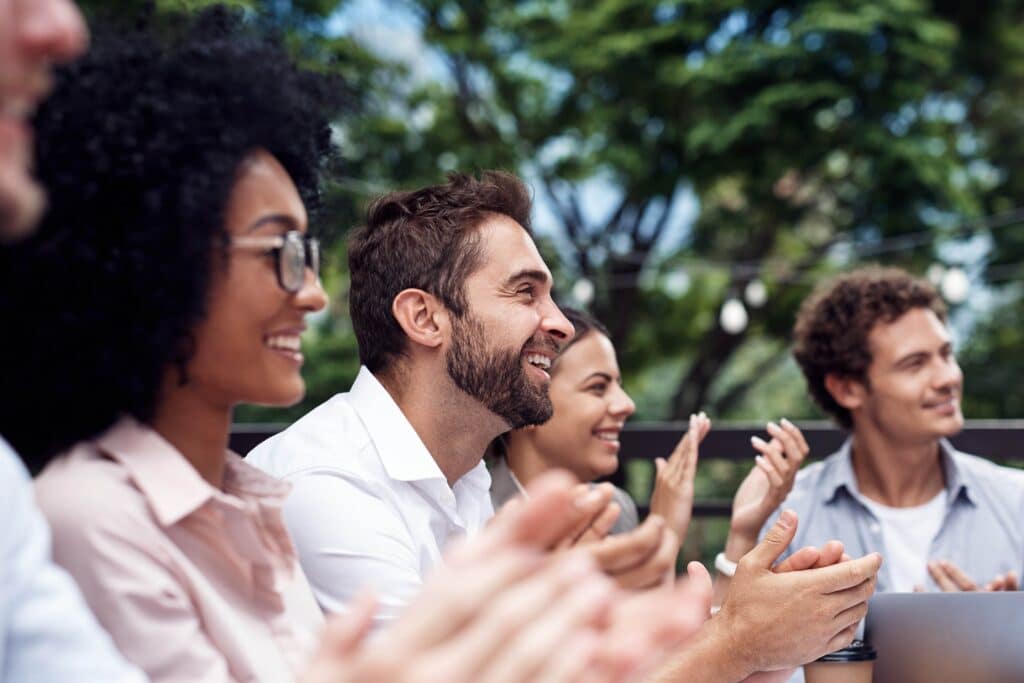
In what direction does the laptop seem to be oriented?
away from the camera

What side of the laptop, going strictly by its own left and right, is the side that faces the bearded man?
left

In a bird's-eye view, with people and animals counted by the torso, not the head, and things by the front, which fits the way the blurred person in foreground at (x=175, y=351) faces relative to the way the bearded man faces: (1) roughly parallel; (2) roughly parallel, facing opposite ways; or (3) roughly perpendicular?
roughly parallel

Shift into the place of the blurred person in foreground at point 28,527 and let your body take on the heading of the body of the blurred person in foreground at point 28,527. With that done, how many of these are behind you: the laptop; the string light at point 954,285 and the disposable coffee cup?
0

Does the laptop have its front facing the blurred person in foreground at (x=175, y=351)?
no

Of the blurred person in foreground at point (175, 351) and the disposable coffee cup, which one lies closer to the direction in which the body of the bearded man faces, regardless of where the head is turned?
the disposable coffee cup

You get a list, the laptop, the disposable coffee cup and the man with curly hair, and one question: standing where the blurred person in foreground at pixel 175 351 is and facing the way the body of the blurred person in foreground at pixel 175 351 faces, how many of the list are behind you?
0

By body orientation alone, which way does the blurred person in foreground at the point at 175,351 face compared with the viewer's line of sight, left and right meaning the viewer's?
facing to the right of the viewer

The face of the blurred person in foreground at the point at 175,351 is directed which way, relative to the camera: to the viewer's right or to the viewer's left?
to the viewer's right

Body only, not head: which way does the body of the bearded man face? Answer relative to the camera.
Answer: to the viewer's right

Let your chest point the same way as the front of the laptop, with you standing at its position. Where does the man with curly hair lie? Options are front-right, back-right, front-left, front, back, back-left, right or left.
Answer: front

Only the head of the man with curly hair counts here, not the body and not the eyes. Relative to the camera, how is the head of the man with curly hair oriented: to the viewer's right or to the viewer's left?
to the viewer's right

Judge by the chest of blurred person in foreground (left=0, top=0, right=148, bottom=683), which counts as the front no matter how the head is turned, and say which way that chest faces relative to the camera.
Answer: to the viewer's right

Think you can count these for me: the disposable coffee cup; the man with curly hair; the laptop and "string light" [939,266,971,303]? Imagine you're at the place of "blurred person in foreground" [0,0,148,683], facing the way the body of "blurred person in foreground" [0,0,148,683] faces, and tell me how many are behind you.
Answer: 0
